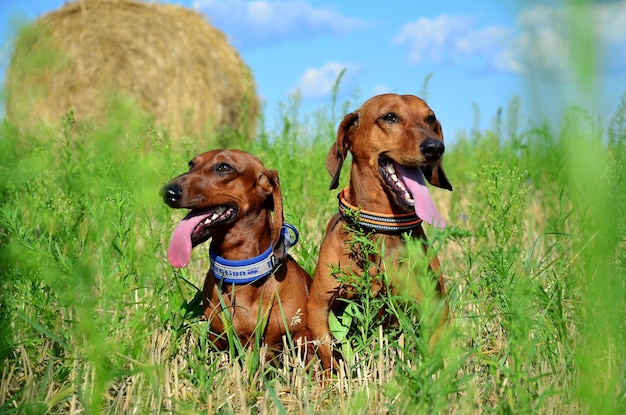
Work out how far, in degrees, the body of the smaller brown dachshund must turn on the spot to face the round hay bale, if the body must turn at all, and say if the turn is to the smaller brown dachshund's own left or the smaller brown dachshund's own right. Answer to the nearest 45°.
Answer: approximately 135° to the smaller brown dachshund's own right

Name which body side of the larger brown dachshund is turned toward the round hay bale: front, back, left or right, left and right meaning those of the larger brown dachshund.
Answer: back

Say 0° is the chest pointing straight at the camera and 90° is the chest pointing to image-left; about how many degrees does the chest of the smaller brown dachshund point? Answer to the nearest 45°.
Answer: approximately 45°

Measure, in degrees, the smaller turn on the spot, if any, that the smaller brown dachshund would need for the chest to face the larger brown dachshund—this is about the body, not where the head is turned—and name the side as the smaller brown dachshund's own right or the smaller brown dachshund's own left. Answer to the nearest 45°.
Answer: approximately 135° to the smaller brown dachshund's own left

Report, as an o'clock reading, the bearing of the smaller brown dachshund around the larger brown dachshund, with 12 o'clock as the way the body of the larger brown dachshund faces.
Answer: The smaller brown dachshund is roughly at 4 o'clock from the larger brown dachshund.

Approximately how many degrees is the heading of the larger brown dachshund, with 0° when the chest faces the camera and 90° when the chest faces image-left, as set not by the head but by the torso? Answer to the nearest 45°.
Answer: approximately 315°
